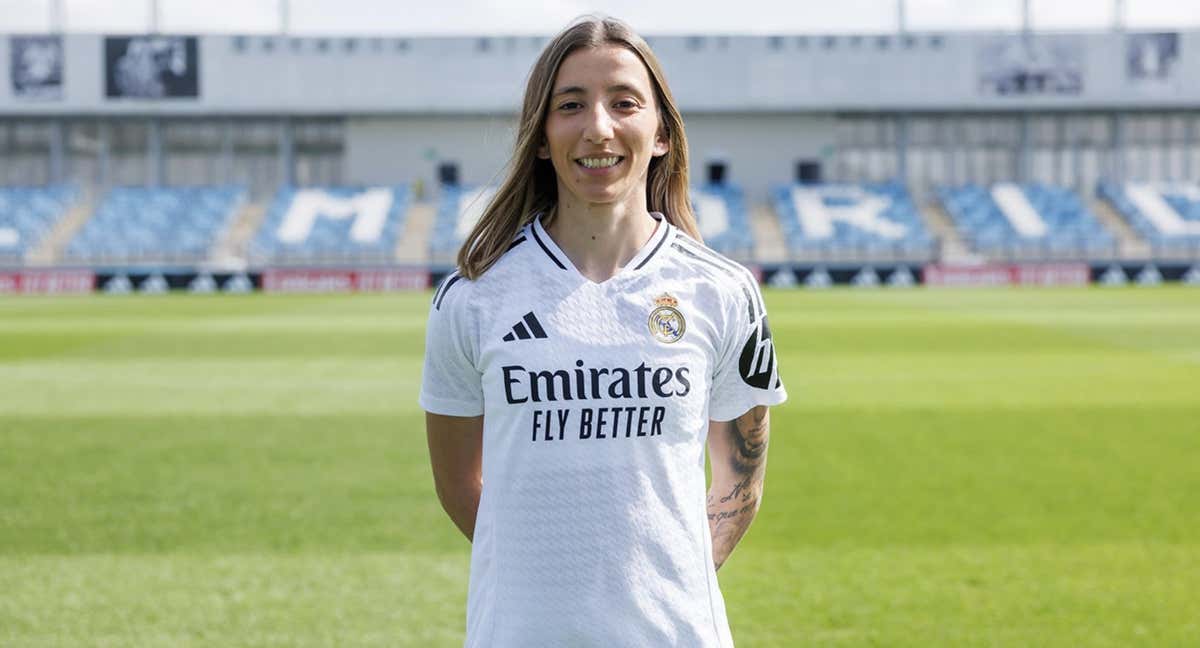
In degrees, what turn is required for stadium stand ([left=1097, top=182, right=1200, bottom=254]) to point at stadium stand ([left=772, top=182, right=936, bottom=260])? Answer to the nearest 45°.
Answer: approximately 45° to its right

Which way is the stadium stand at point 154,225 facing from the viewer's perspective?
toward the camera

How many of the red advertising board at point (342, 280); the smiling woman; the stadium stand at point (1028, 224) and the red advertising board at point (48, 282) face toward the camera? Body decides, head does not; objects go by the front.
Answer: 4

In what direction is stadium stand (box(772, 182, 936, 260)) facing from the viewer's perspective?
toward the camera

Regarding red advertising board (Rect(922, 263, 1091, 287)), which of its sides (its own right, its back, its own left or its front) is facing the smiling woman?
front

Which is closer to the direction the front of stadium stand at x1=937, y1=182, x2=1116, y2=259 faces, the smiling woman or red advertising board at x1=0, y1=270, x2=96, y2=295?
the smiling woman

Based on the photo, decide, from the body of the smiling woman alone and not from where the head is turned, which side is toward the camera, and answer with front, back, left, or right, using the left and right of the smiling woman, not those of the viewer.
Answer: front

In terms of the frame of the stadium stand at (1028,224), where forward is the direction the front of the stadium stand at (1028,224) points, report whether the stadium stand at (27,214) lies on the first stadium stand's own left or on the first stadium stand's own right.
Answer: on the first stadium stand's own right
